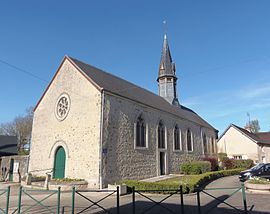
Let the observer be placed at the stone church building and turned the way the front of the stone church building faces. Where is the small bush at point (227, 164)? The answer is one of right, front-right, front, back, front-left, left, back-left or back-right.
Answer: back

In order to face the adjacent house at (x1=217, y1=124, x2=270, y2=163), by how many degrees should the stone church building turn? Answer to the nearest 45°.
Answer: approximately 180°

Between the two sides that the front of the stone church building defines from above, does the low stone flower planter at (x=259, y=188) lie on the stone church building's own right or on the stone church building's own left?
on the stone church building's own left

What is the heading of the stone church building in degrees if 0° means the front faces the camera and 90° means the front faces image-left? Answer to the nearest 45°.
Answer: approximately 45°

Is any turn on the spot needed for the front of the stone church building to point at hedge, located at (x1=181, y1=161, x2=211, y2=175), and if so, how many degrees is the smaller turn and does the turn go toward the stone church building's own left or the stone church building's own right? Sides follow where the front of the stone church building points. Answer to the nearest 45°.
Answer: approximately 180°

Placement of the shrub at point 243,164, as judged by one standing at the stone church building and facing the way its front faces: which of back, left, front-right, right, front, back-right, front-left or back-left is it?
back

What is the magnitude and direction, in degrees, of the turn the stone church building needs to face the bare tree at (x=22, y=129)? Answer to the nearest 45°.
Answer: approximately 90° to its right
